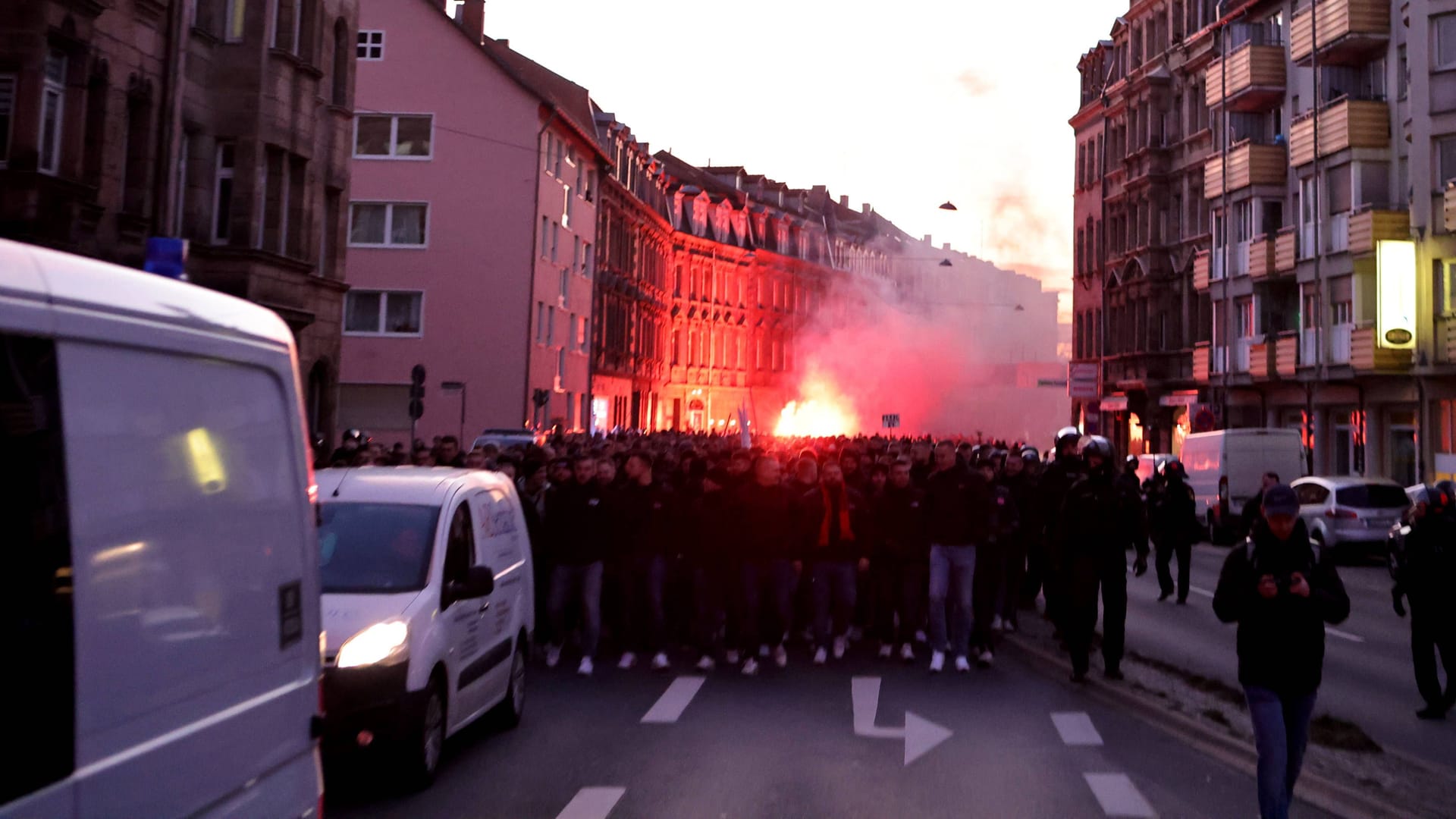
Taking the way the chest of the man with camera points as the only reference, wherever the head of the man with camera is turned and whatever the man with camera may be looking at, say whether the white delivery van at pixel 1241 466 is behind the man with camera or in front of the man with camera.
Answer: behind

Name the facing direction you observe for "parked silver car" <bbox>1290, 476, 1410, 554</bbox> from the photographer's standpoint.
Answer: facing away from the viewer and to the left of the viewer

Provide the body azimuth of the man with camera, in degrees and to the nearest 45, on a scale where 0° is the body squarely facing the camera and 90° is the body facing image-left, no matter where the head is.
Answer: approximately 0°

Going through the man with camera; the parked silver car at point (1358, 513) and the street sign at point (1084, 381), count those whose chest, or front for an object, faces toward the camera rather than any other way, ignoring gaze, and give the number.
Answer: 2
